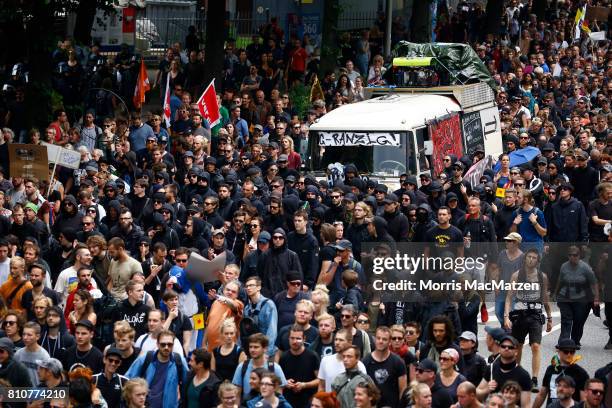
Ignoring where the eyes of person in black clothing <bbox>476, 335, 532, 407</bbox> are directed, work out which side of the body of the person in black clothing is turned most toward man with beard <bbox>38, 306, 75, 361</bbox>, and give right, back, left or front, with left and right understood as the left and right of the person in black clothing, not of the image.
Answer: right

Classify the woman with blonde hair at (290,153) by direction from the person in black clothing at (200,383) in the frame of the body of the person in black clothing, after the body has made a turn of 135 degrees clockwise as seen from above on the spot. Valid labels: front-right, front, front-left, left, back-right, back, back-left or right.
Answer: front

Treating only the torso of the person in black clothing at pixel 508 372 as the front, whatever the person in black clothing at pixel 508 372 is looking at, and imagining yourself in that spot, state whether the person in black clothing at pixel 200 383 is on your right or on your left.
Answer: on your right

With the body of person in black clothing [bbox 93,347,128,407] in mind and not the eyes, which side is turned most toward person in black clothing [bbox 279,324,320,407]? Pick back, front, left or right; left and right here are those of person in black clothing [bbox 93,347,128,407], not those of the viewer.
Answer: left

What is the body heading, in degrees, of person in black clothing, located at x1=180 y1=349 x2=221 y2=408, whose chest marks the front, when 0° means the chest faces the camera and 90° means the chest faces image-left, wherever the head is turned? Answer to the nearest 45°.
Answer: approximately 45°

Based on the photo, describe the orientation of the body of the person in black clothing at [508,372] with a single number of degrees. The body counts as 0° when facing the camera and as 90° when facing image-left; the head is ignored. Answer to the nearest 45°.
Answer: approximately 0°

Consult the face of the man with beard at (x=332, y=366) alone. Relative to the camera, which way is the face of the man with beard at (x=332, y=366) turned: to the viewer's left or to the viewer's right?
to the viewer's left

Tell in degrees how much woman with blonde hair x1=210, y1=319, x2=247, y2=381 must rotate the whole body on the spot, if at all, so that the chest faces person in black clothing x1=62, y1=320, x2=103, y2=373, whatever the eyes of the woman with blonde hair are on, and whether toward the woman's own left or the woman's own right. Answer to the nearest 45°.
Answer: approximately 90° to the woman's own right

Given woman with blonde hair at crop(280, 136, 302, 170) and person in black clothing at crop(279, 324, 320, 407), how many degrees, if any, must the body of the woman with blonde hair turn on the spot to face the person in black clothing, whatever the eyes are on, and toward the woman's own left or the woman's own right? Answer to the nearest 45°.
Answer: approximately 45° to the woman's own left

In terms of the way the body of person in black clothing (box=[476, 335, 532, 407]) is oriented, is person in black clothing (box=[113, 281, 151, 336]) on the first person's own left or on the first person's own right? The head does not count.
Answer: on the first person's own right
